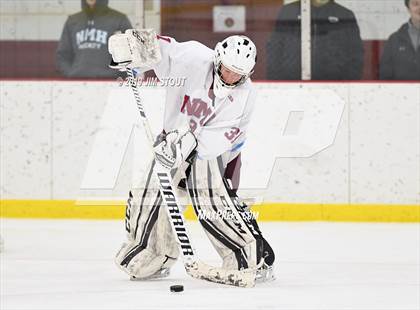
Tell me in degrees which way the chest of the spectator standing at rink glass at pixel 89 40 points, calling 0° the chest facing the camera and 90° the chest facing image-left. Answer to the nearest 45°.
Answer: approximately 0°
